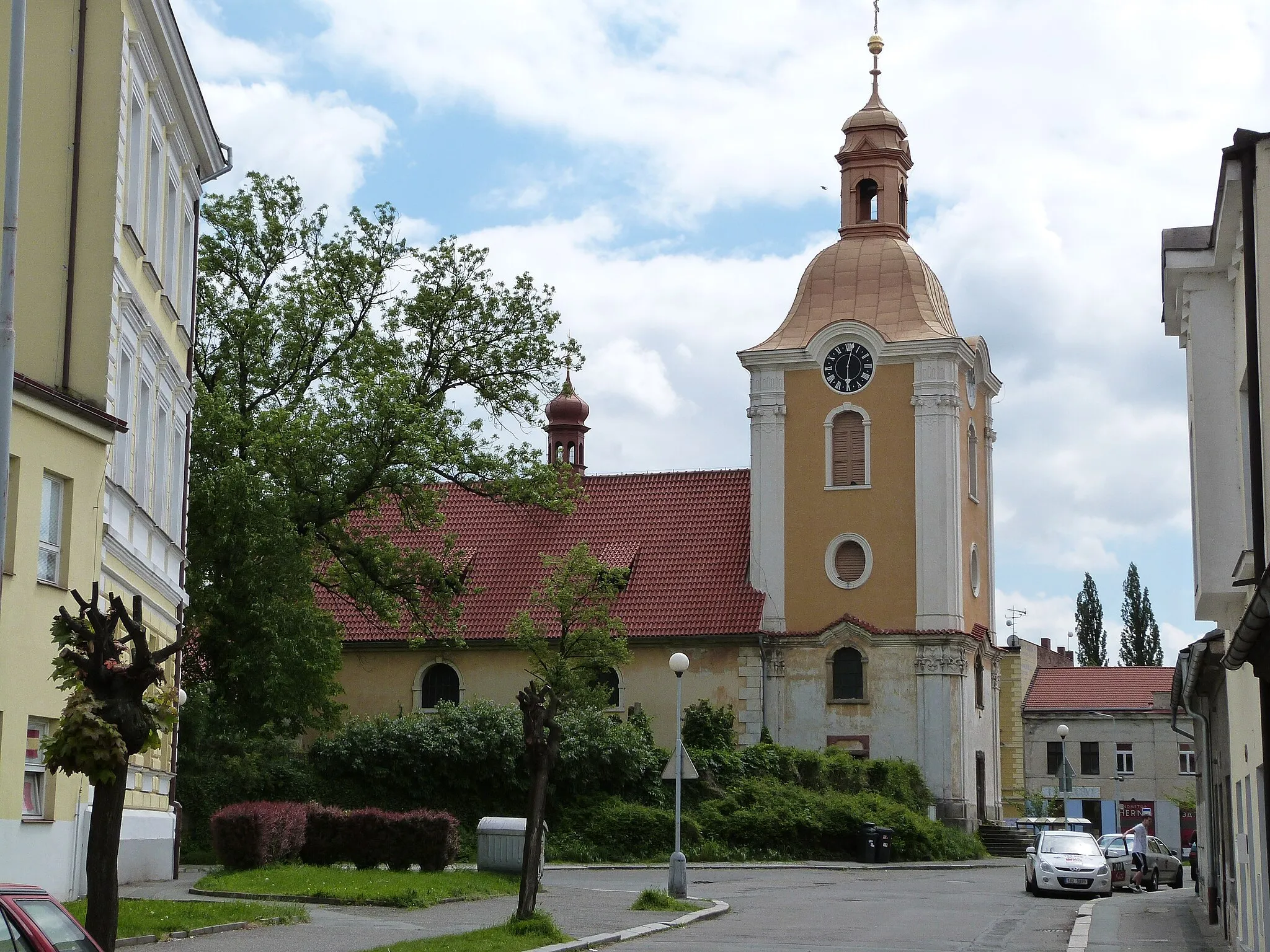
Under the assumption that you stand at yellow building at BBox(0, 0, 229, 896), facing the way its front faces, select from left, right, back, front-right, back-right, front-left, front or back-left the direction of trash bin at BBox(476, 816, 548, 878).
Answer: front-left

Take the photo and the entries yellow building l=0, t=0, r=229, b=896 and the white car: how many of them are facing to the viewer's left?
0

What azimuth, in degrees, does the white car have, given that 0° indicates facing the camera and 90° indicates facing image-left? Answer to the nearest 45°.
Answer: approximately 0°

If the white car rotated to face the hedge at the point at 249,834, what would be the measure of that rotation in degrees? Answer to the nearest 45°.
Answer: approximately 45° to its right

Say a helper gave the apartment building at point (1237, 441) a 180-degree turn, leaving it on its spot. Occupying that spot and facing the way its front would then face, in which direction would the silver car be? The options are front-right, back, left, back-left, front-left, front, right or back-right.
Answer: left

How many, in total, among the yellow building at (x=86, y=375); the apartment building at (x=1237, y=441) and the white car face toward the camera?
1

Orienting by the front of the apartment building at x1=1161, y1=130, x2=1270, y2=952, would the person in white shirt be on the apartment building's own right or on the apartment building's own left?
on the apartment building's own right

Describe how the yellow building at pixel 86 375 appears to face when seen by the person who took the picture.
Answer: facing to the right of the viewer

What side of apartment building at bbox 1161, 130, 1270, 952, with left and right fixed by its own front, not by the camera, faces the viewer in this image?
left

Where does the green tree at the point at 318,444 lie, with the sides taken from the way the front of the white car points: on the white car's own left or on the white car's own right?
on the white car's own right

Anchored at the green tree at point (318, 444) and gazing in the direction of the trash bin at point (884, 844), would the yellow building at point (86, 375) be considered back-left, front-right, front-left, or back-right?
back-right

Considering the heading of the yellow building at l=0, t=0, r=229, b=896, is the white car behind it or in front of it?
in front
